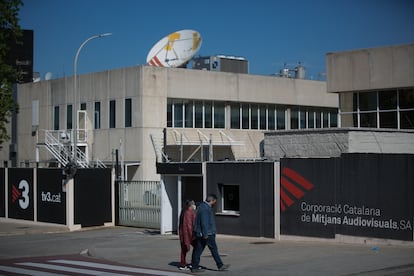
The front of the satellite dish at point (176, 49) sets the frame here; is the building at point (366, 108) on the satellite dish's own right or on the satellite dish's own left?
on the satellite dish's own left

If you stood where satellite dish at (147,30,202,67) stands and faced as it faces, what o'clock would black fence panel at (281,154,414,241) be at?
The black fence panel is roughly at 10 o'clock from the satellite dish.

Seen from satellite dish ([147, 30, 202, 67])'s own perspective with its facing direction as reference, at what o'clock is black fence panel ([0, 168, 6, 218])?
The black fence panel is roughly at 12 o'clock from the satellite dish.
